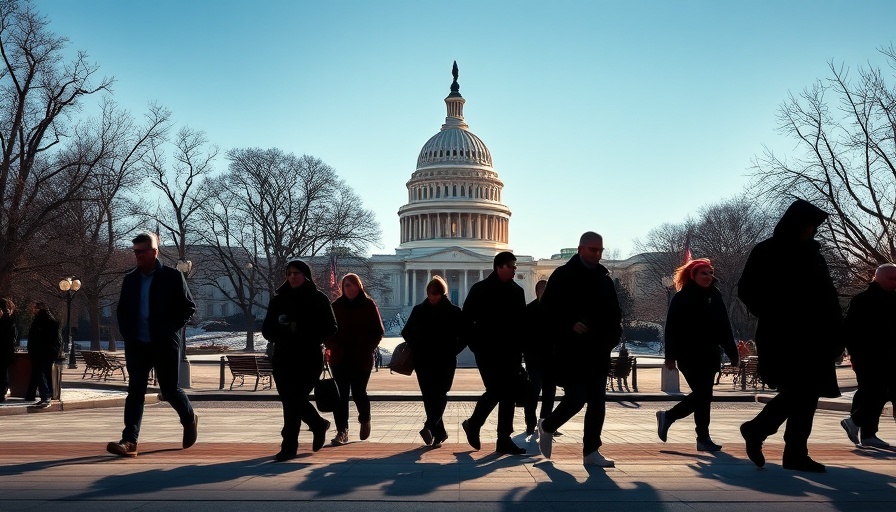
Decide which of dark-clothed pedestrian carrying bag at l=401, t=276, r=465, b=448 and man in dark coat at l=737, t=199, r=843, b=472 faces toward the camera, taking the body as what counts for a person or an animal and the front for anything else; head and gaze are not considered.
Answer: the dark-clothed pedestrian carrying bag

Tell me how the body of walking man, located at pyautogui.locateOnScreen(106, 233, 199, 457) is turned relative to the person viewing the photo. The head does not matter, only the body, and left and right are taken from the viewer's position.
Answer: facing the viewer and to the left of the viewer

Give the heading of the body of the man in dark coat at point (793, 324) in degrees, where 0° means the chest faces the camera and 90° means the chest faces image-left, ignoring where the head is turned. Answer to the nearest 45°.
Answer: approximately 270°

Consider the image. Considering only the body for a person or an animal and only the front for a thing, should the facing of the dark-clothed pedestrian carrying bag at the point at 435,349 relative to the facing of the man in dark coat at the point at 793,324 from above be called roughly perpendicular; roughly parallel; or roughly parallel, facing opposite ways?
roughly perpendicular

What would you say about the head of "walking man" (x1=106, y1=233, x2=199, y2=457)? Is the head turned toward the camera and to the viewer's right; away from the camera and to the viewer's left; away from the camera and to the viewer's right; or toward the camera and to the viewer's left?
toward the camera and to the viewer's left

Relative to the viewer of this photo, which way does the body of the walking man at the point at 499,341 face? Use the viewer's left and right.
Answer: facing the viewer and to the right of the viewer

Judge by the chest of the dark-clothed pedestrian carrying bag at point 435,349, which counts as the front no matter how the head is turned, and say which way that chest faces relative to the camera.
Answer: toward the camera

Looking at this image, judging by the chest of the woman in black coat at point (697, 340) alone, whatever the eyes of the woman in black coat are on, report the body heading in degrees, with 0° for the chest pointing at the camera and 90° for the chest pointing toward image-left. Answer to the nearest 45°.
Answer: approximately 315°

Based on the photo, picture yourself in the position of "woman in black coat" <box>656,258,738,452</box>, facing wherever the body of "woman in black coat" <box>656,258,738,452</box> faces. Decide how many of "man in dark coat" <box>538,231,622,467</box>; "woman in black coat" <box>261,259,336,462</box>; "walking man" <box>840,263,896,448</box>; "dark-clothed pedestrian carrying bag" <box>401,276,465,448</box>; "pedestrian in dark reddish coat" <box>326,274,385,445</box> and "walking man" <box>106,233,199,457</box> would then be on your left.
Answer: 1

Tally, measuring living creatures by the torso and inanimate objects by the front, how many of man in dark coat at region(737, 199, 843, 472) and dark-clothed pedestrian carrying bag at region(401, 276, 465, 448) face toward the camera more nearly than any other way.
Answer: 1
